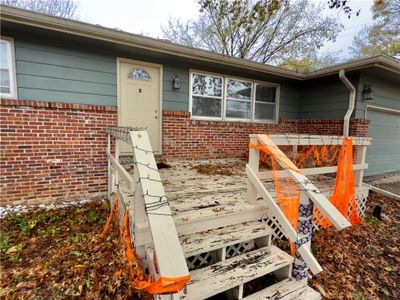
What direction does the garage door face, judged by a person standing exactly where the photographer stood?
facing the viewer and to the right of the viewer

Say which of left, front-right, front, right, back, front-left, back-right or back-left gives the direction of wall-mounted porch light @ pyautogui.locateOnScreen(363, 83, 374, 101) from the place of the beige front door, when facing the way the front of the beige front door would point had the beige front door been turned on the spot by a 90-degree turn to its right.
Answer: back

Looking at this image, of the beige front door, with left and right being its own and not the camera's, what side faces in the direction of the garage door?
left

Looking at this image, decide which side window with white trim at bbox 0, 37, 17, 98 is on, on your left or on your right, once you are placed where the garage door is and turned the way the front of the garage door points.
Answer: on your right

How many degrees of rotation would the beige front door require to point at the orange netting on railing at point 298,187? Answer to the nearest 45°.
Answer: approximately 45° to its left

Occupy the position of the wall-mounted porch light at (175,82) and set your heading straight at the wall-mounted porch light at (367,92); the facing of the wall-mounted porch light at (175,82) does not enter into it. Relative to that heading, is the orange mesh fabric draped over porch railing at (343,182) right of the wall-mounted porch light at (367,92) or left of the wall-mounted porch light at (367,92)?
right

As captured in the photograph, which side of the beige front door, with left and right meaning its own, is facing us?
front

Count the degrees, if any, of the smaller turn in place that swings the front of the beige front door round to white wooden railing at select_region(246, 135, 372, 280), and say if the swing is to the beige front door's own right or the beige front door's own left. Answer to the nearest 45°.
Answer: approximately 45° to the beige front door's own left

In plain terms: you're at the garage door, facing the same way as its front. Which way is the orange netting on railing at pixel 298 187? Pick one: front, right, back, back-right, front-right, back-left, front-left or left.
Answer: front-right

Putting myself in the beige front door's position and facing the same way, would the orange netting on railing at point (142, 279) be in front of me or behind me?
in front

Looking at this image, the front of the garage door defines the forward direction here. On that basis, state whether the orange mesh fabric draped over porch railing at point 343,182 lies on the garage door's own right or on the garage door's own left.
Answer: on the garage door's own right
